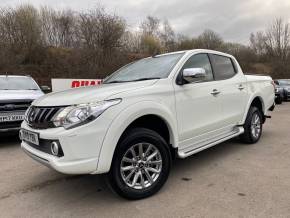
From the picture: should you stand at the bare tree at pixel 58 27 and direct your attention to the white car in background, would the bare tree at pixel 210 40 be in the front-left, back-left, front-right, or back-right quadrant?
back-left

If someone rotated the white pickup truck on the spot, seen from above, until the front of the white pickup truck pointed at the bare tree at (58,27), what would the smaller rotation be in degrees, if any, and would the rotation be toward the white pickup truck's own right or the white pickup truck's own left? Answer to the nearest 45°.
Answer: approximately 135° to the white pickup truck's own right

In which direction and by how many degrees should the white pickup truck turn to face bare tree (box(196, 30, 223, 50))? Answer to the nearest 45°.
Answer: approximately 135° to its right

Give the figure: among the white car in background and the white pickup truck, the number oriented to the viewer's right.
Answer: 0

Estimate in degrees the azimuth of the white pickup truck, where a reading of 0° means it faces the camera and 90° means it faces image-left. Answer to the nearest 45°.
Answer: approximately 45°

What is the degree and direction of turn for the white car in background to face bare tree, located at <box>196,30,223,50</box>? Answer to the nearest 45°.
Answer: approximately 135° to its left

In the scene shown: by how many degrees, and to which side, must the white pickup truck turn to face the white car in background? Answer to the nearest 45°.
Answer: approximately 90° to its right

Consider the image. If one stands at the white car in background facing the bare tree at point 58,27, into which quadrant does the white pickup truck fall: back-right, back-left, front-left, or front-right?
back-right

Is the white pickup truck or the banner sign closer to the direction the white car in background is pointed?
the white pickup truck
